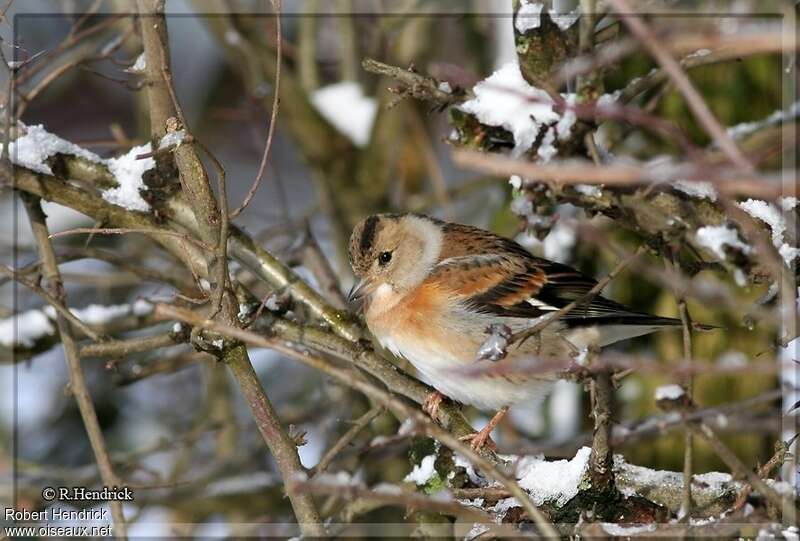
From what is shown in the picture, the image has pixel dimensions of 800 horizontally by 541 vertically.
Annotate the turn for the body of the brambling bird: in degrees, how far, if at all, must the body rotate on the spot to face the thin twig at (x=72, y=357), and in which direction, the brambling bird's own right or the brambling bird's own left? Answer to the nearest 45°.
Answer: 0° — it already faces it

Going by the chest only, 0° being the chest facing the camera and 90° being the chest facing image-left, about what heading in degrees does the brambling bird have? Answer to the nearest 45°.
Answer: approximately 45°
